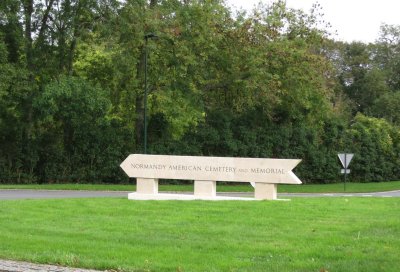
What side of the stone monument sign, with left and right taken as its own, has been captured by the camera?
front

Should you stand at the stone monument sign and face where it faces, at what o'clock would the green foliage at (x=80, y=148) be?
The green foliage is roughly at 5 o'clock from the stone monument sign.
